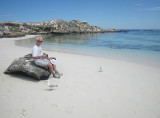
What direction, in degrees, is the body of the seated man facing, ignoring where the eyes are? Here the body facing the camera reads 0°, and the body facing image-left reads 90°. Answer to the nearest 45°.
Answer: approximately 315°
